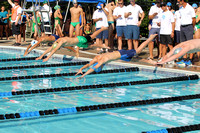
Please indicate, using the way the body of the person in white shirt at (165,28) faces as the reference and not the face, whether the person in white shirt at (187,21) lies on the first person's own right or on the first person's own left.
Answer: on the first person's own left

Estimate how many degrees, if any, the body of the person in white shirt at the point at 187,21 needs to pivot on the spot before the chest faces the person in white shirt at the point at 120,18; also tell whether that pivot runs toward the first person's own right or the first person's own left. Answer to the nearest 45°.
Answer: approximately 90° to the first person's own right

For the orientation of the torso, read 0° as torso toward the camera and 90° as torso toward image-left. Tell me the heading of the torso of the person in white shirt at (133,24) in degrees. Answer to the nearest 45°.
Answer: approximately 0°

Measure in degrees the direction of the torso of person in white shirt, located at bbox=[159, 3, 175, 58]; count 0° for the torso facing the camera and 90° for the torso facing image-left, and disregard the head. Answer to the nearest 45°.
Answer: approximately 45°

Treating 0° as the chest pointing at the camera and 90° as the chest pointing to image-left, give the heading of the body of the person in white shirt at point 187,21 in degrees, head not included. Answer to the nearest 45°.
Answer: approximately 45°

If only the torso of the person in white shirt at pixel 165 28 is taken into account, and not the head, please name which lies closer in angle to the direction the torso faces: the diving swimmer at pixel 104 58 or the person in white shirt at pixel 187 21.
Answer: the diving swimmer

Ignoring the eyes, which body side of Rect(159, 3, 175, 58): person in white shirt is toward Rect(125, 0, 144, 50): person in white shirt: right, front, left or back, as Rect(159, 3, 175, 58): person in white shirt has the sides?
right

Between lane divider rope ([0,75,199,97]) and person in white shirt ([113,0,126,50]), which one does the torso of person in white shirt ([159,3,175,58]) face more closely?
the lane divider rope
